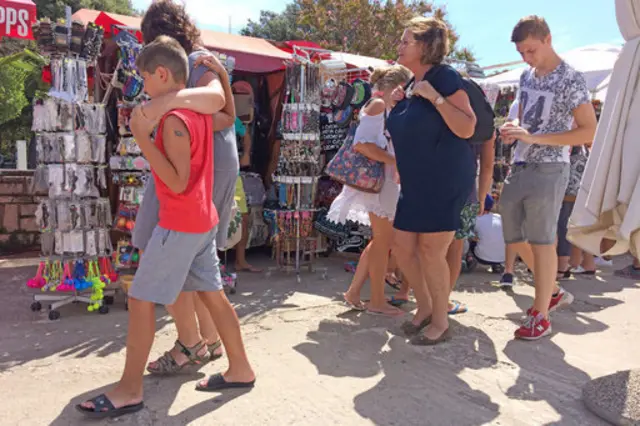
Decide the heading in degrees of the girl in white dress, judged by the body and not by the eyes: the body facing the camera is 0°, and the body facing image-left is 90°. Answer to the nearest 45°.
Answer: approximately 270°

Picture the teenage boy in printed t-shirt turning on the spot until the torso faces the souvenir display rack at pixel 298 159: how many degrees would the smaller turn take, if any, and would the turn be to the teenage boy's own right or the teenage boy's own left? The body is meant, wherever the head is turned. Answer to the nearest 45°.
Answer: approximately 90° to the teenage boy's own right

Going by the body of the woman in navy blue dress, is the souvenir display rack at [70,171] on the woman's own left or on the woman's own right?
on the woman's own right

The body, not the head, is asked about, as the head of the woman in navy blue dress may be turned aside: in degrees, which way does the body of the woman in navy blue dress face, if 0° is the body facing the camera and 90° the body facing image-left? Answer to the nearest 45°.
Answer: approximately 45°

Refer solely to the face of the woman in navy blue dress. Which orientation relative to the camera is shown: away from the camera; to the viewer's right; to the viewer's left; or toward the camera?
to the viewer's left

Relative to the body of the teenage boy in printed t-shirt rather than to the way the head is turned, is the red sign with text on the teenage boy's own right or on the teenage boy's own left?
on the teenage boy's own right
